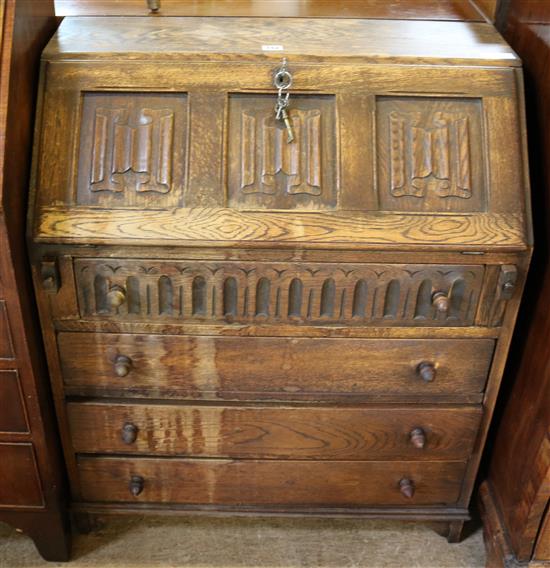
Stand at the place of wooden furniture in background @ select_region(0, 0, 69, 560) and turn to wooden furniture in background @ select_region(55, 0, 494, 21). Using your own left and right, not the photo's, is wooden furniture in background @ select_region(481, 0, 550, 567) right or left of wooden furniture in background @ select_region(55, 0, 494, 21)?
right

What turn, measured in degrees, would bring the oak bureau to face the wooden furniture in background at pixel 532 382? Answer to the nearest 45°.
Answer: approximately 90° to its left

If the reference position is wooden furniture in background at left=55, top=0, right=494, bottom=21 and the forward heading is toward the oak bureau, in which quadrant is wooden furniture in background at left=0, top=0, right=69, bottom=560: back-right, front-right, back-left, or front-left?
front-right

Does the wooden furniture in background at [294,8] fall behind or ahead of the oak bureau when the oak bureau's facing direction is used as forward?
behind

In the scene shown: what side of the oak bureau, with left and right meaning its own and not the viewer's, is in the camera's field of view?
front
